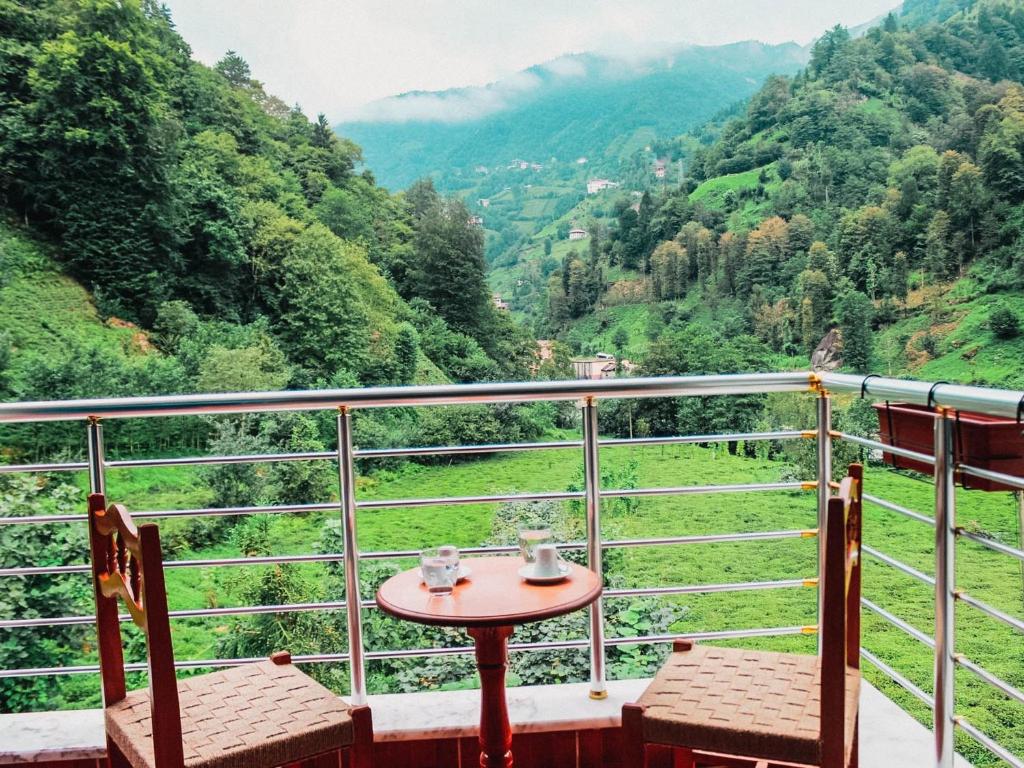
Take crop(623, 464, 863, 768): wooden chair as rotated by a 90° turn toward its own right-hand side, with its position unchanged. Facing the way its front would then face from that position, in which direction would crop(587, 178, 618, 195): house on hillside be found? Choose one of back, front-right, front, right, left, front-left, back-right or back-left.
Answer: front

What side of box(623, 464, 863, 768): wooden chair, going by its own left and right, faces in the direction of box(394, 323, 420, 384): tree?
right

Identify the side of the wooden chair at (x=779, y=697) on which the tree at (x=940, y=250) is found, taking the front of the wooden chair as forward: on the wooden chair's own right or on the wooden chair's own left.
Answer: on the wooden chair's own right

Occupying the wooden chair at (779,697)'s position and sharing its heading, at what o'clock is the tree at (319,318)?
The tree is roughly at 2 o'clock from the wooden chair.

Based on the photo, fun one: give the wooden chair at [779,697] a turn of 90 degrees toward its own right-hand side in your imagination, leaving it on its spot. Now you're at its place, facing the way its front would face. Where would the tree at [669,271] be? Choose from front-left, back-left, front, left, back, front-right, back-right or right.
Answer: front

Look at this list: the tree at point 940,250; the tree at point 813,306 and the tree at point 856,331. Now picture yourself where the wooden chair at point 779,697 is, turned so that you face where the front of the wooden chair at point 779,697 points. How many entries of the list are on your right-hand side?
3

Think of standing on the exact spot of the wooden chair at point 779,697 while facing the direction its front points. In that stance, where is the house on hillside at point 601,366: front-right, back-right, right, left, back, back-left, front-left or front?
right

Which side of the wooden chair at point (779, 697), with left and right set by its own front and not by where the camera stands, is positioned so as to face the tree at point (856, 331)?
right

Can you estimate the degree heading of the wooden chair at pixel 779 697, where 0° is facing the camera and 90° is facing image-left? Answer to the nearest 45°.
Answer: approximately 90°

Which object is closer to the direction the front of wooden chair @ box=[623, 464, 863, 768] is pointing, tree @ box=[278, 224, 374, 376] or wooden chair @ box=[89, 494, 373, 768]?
the wooden chair

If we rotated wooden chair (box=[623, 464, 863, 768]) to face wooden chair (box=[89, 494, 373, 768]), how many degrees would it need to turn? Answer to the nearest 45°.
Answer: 0° — it already faces it

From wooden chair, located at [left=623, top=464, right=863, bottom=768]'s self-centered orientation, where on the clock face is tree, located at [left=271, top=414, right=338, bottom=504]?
The tree is roughly at 2 o'clock from the wooden chair.

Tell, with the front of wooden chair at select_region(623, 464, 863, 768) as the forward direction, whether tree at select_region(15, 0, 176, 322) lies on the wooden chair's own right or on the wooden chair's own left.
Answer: on the wooden chair's own right
